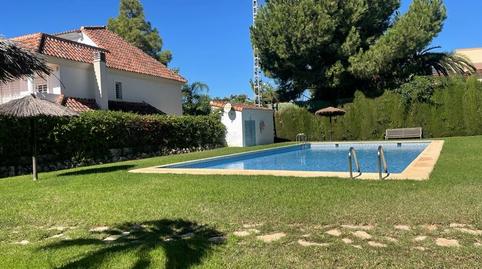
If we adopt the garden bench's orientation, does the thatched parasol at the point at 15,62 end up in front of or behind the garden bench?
in front

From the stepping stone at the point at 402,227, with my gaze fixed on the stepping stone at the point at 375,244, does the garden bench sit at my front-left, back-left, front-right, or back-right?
back-right

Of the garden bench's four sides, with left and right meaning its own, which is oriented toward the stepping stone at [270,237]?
front

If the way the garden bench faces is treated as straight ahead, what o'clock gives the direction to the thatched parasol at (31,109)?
The thatched parasol is roughly at 1 o'clock from the garden bench.

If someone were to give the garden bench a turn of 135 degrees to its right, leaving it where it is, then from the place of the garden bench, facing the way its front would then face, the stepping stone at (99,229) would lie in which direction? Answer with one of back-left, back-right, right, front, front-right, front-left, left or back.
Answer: back-left

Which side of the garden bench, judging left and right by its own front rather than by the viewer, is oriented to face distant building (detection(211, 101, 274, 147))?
right

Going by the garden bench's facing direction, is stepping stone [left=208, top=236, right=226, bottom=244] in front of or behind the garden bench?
in front

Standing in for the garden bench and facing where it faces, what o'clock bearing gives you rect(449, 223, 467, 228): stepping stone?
The stepping stone is roughly at 12 o'clock from the garden bench.

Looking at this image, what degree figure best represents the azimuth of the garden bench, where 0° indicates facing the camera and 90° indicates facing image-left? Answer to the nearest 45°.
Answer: approximately 0°

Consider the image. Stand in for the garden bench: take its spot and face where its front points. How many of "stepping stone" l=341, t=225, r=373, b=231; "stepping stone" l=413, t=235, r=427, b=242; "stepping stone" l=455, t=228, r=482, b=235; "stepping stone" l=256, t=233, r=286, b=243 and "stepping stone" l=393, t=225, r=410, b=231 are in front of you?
5

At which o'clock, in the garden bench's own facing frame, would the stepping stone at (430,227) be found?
The stepping stone is roughly at 12 o'clock from the garden bench.

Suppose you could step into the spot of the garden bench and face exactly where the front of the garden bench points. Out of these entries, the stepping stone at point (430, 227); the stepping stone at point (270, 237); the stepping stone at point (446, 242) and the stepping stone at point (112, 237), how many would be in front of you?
4

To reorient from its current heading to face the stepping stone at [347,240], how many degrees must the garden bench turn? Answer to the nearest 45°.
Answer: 0° — it already faces it

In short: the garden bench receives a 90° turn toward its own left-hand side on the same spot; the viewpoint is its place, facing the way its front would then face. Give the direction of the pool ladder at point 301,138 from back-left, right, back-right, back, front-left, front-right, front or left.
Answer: back

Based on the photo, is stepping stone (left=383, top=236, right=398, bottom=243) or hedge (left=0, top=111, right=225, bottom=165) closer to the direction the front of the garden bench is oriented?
the stepping stone
